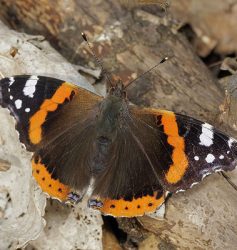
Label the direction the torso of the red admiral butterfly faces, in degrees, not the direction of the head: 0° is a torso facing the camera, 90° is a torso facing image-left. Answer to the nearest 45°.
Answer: approximately 180°
